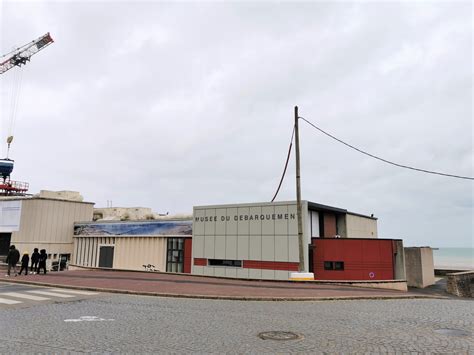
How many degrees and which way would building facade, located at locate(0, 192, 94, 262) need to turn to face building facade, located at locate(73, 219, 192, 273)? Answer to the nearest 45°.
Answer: approximately 45° to its left

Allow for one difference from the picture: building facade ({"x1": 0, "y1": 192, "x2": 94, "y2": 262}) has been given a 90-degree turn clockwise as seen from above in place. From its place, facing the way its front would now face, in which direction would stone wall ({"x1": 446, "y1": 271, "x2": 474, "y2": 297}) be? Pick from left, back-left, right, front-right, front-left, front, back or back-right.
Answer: back-left

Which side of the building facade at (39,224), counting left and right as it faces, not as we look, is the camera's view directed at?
front

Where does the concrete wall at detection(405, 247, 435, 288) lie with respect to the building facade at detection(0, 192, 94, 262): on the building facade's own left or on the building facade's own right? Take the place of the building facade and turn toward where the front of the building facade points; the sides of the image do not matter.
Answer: on the building facade's own left
